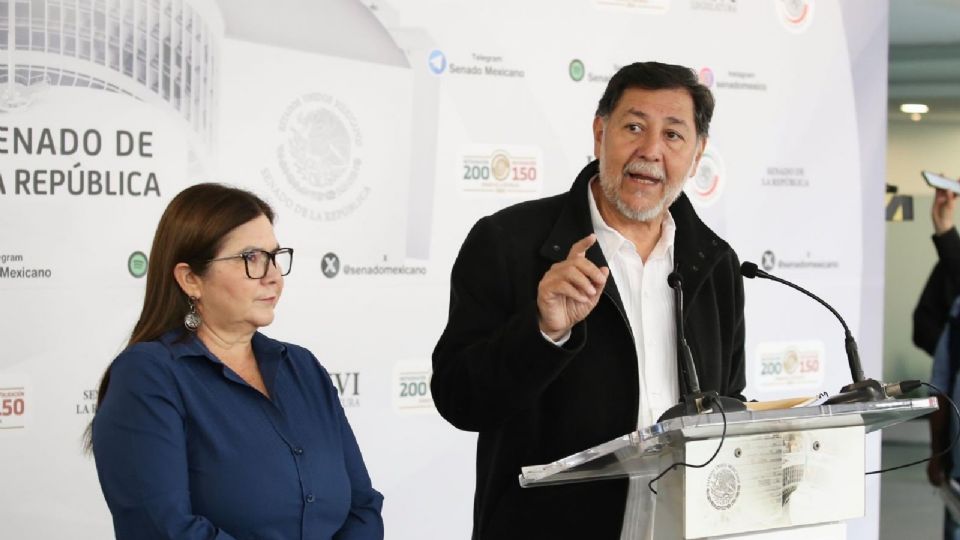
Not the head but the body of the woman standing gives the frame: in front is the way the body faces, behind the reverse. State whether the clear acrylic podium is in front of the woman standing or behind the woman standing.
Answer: in front

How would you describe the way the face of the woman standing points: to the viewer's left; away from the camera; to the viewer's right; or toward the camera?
to the viewer's right

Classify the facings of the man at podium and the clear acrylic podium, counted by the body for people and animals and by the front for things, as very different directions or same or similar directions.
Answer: same or similar directions

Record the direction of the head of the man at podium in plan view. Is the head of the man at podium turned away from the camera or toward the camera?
toward the camera

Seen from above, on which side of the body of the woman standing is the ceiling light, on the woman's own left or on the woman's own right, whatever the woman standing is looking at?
on the woman's own left

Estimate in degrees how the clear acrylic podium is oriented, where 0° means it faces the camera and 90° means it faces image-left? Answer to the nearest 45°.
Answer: approximately 315°

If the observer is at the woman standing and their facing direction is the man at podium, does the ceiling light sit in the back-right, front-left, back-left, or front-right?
front-left

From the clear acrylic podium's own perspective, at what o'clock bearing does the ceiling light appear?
The ceiling light is roughly at 8 o'clock from the clear acrylic podium.

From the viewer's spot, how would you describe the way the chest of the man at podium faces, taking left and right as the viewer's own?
facing the viewer and to the right of the viewer
